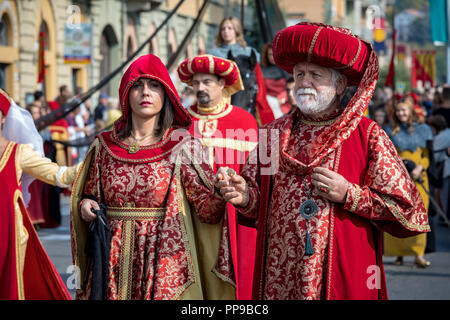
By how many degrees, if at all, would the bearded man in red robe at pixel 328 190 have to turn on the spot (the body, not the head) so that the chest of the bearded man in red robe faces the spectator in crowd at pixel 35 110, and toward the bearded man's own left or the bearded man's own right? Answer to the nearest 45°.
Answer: approximately 90° to the bearded man's own right

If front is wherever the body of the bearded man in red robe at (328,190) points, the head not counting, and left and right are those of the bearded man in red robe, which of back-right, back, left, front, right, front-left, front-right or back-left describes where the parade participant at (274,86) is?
back-right

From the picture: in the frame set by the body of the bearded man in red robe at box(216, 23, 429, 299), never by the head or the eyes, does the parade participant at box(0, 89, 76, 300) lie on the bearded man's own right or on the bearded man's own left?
on the bearded man's own right

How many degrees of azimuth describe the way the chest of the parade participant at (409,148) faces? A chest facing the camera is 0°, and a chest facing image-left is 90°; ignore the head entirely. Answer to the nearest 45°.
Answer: approximately 0°

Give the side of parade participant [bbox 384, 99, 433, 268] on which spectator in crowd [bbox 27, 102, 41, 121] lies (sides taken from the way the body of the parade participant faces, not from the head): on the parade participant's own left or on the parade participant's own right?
on the parade participant's own right

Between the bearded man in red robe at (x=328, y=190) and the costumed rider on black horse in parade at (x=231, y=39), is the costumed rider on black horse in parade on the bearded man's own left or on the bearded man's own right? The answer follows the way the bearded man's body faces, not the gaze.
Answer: on the bearded man's own right

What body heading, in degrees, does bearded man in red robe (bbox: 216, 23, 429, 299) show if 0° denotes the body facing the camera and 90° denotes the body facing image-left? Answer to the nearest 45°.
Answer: approximately 45°
